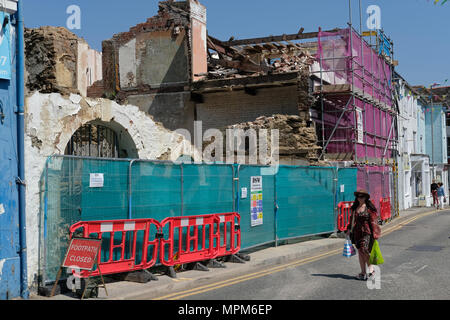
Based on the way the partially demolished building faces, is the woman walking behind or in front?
in front

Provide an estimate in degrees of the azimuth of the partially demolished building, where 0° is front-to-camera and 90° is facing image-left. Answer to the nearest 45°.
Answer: approximately 315°

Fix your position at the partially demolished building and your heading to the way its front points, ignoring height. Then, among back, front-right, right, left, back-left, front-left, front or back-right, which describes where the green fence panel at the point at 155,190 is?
front-right

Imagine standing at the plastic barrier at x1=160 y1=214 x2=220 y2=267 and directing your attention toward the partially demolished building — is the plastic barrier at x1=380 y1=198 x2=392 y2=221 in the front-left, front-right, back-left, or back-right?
front-right

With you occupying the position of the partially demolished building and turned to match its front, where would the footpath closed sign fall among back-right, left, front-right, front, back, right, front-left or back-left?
front-right

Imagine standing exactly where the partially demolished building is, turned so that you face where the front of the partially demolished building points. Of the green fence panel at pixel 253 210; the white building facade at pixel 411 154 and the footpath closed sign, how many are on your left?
1

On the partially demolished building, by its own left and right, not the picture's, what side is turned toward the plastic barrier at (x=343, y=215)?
front

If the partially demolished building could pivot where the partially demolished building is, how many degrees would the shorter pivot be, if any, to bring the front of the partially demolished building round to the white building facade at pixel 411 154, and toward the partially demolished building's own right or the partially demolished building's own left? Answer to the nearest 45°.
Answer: approximately 90° to the partially demolished building's own left

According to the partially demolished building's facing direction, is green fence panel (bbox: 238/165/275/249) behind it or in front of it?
in front

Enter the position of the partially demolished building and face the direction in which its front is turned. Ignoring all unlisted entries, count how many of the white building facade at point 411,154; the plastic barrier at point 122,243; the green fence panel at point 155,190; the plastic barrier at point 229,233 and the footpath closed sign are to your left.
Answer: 1
